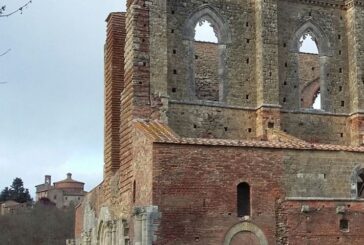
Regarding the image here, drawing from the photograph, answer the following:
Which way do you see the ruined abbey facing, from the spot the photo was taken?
facing to the left of the viewer
